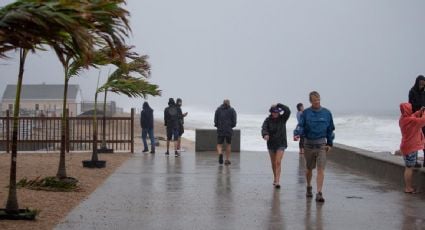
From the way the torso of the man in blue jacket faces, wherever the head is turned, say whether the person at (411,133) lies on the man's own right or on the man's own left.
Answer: on the man's own left

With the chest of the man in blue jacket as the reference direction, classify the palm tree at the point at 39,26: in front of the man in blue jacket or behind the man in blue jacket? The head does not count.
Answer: in front

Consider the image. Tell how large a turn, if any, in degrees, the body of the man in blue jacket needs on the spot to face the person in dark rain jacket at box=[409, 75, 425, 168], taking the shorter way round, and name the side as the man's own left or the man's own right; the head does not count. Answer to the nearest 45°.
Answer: approximately 135° to the man's own left

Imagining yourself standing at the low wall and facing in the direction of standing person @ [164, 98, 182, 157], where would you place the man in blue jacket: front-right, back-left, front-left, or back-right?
back-left

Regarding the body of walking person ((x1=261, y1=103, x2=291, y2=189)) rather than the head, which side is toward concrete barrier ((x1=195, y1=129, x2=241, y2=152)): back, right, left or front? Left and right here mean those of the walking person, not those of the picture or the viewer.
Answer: back

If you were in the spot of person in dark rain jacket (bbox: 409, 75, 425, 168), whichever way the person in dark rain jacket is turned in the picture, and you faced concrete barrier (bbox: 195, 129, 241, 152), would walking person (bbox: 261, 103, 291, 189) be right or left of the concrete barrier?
left
